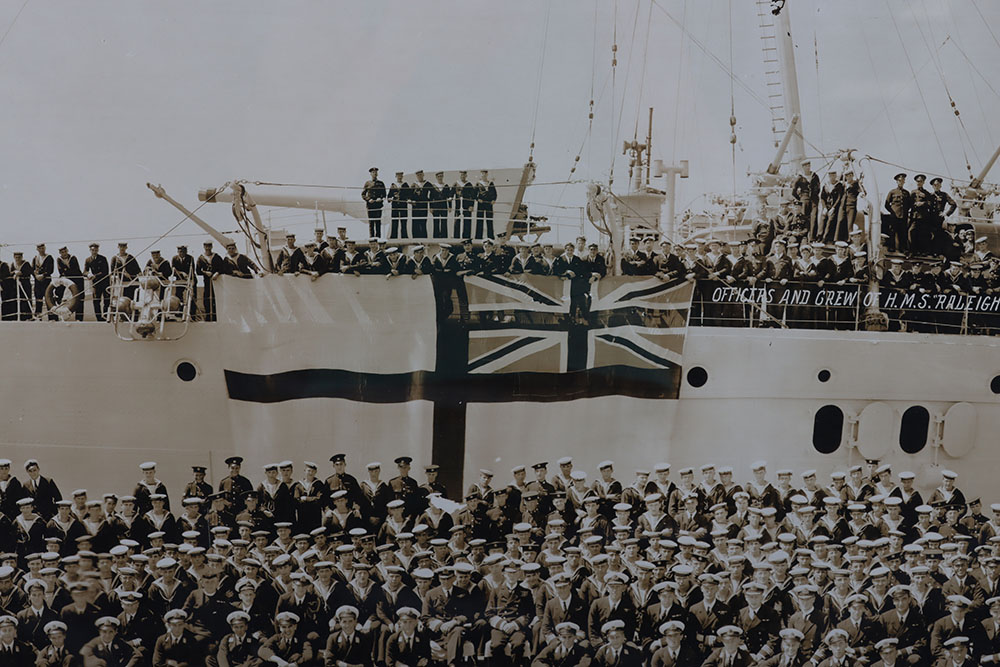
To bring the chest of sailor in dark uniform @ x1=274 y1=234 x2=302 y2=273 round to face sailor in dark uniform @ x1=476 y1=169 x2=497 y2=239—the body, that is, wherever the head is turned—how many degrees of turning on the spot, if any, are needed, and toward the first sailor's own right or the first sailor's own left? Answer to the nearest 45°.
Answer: approximately 90° to the first sailor's own left

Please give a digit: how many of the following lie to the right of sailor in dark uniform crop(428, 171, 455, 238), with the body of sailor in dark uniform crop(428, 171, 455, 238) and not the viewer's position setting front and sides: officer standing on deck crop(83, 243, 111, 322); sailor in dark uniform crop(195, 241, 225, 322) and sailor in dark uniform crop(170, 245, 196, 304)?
3

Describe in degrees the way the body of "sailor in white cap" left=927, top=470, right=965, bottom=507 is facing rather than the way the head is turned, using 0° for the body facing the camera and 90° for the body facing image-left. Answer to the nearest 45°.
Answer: approximately 0°

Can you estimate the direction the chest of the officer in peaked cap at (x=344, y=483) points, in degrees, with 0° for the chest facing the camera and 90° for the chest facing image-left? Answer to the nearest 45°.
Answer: approximately 0°

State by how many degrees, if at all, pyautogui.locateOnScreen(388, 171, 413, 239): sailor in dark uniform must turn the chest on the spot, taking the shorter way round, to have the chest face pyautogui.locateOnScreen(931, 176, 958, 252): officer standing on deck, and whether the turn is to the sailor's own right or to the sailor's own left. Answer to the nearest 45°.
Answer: approximately 90° to the sailor's own left
